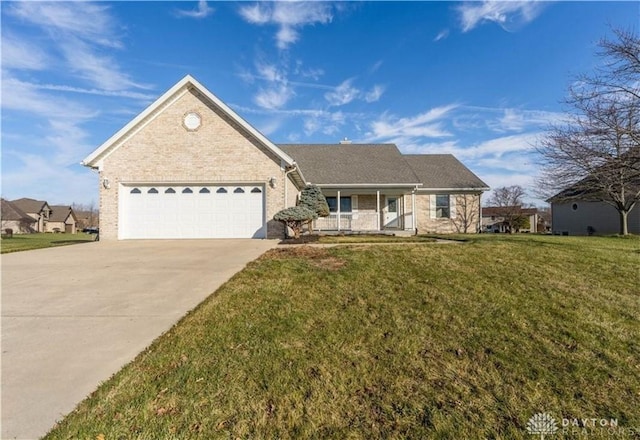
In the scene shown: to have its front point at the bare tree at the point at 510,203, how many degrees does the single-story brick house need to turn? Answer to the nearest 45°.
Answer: approximately 135° to its left

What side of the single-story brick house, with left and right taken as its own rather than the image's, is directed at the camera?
front

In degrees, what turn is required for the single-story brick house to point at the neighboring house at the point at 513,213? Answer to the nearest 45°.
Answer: approximately 135° to its left

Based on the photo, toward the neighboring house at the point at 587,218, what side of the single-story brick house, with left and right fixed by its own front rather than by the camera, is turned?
left
